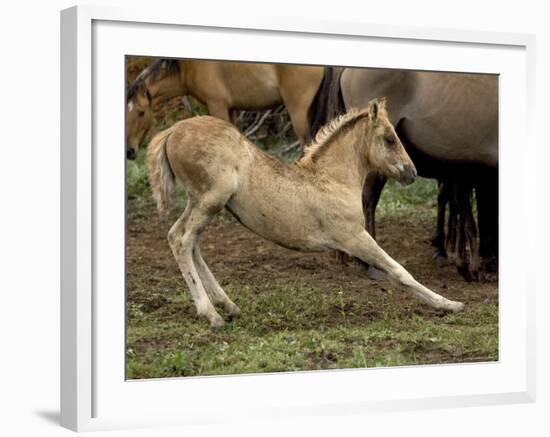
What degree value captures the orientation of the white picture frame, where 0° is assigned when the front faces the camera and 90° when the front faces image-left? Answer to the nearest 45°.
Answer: approximately 315°
